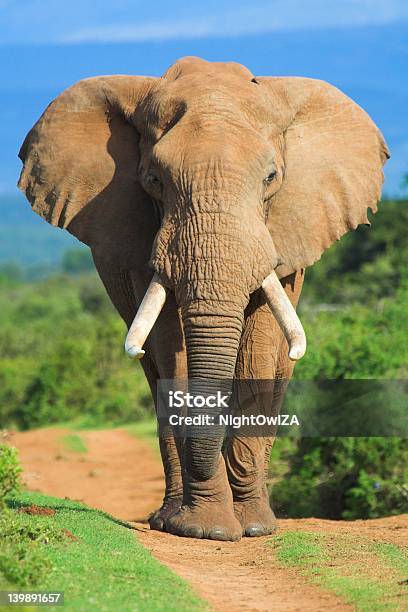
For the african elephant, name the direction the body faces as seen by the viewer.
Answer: toward the camera

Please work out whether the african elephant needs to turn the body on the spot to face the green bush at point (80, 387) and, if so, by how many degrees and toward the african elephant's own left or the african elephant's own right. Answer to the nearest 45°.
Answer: approximately 180°

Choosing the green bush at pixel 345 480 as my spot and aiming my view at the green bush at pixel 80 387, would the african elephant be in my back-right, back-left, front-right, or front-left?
back-left

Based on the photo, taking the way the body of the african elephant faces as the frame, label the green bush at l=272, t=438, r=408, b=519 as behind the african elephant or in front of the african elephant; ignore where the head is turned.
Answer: behind
